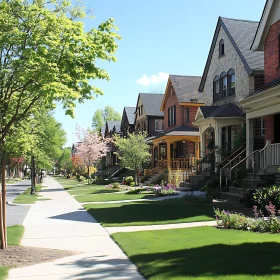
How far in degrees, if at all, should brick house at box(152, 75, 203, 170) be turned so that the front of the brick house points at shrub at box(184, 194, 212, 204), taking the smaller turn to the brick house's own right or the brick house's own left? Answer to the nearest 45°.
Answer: approximately 45° to the brick house's own left

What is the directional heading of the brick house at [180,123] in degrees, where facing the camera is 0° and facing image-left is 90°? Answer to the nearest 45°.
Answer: approximately 45°

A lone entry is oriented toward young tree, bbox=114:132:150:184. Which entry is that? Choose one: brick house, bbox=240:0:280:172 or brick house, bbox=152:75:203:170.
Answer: brick house, bbox=152:75:203:170

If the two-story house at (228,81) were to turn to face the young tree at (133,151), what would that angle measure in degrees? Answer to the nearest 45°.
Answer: approximately 90° to its right

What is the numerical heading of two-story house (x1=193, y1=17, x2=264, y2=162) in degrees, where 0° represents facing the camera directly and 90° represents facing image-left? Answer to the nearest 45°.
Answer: approximately 45°

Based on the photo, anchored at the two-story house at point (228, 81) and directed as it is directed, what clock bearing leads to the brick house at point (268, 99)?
The brick house is roughly at 10 o'clock from the two-story house.

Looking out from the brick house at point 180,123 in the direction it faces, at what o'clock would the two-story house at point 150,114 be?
The two-story house is roughly at 4 o'clock from the brick house.

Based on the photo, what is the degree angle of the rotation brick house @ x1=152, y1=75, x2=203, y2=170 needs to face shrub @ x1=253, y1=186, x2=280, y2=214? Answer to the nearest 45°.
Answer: approximately 45° to its left
